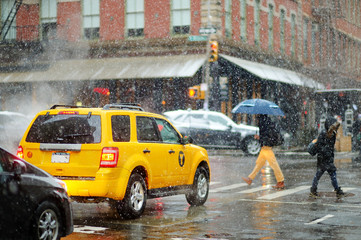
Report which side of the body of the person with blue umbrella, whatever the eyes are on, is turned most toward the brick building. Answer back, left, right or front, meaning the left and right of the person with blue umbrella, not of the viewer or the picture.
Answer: right

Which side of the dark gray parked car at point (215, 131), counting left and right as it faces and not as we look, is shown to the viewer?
right

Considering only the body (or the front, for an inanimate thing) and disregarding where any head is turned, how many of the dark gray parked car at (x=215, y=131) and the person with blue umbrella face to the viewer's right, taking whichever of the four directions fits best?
1

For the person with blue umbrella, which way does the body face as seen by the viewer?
to the viewer's left
